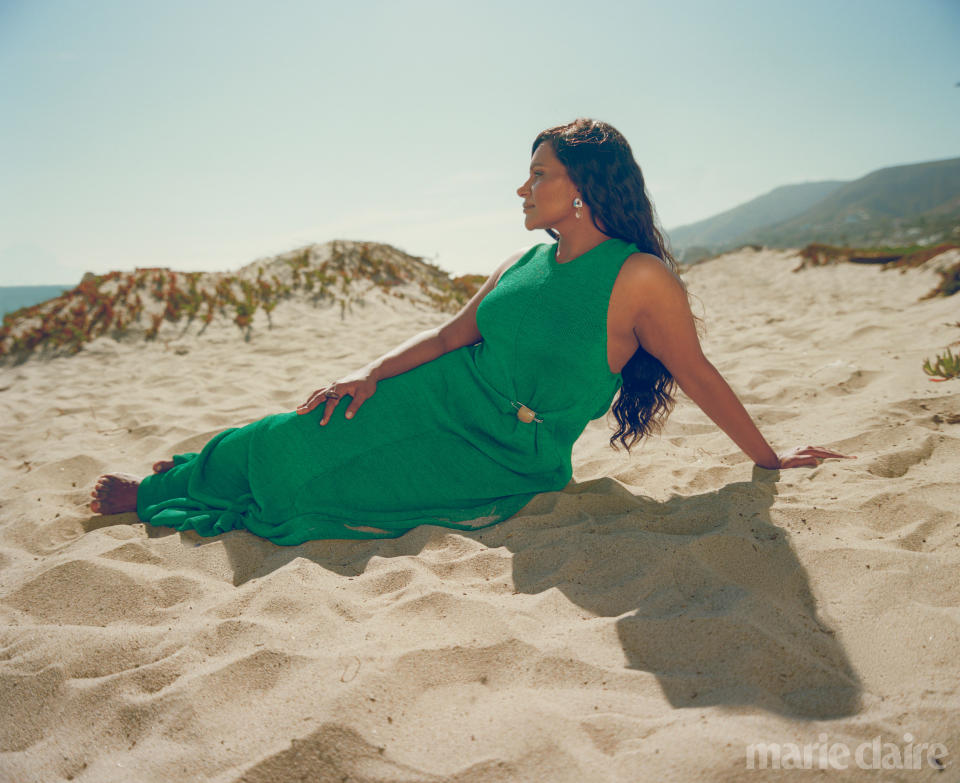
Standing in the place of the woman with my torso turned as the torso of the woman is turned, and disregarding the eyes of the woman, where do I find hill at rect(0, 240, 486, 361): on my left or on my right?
on my right

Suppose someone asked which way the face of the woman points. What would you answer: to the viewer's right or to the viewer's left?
to the viewer's left

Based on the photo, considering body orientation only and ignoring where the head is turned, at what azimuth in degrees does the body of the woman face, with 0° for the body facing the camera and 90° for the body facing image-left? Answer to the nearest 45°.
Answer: approximately 45°

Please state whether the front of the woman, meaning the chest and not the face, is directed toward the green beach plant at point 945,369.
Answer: no
